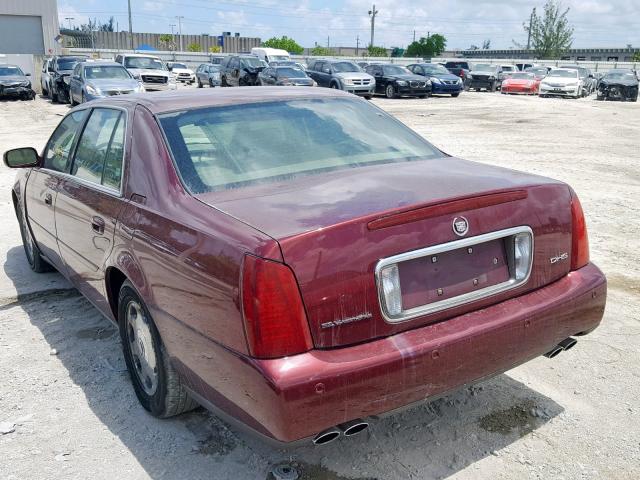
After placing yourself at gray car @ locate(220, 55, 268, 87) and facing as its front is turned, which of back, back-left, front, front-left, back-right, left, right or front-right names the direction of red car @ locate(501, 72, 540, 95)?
front-left

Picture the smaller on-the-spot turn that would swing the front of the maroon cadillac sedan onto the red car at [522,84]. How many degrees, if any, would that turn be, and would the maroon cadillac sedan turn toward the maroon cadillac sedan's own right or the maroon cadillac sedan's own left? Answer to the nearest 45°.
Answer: approximately 45° to the maroon cadillac sedan's own right

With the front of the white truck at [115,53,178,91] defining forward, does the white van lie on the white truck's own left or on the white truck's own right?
on the white truck's own left

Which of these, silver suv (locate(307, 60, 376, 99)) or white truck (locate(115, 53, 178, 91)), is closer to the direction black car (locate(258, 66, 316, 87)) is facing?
the silver suv

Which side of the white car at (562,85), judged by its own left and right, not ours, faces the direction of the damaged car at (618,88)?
left

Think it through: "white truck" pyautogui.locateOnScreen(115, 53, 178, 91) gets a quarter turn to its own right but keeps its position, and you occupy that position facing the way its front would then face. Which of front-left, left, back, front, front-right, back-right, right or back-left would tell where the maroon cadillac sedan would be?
front-left

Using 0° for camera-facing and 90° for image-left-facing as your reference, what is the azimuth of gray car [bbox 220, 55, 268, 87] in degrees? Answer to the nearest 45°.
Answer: approximately 315°

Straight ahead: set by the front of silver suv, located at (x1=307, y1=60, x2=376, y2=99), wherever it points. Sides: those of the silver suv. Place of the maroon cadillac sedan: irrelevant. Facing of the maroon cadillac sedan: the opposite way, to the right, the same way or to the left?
the opposite way

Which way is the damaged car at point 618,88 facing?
toward the camera

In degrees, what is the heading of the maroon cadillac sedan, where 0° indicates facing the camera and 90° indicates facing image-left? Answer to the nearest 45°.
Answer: approximately 135°

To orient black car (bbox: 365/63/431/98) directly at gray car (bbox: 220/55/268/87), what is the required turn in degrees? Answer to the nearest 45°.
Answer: approximately 135° to its right

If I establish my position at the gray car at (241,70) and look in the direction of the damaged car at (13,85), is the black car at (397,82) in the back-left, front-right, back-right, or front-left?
back-left

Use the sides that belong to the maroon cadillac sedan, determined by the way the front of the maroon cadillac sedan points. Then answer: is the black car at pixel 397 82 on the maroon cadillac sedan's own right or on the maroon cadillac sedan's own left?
on the maroon cadillac sedan's own right

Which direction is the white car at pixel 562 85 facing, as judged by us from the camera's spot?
facing the viewer

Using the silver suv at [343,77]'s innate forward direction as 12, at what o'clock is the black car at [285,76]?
The black car is roughly at 4 o'clock from the silver suv.

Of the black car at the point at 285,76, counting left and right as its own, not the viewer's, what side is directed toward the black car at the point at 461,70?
left
